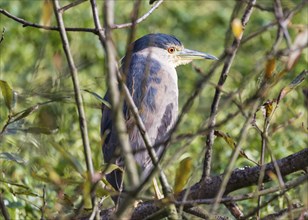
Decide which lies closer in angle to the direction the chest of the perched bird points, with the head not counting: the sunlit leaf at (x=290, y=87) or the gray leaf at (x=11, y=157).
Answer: the sunlit leaf

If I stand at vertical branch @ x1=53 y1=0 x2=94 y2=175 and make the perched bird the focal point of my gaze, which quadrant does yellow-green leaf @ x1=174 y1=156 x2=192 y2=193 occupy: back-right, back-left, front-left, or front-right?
front-right

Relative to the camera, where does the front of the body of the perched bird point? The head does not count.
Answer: to the viewer's right

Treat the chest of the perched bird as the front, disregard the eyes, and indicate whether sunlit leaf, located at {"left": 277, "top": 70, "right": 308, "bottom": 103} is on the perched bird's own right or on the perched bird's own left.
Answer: on the perched bird's own right

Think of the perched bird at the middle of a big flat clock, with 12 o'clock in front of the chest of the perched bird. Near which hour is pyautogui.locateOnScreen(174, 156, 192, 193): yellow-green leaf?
The yellow-green leaf is roughly at 1 o'clock from the perched bird.

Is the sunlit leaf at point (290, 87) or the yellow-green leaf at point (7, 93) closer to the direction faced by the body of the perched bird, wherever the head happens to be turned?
the sunlit leaf
